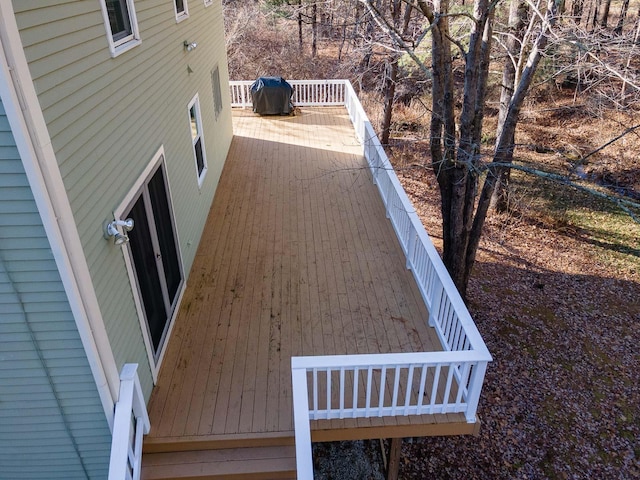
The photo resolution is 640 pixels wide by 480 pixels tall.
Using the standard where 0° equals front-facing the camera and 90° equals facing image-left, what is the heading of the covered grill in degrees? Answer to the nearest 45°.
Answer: approximately 0°

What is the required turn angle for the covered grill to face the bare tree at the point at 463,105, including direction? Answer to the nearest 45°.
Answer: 0° — it already faces it

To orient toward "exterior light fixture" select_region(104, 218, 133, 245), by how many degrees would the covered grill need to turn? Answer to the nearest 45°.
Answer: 0° — it already faces it
